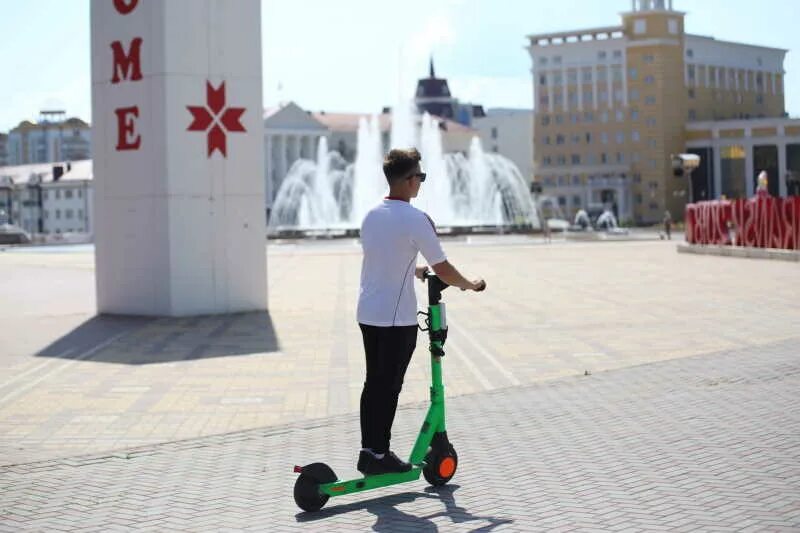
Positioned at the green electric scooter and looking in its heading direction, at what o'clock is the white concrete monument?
The white concrete monument is roughly at 10 o'clock from the green electric scooter.

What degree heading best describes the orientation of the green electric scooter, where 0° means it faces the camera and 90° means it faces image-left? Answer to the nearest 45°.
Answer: approximately 225°

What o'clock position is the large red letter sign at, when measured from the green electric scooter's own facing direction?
The large red letter sign is roughly at 11 o'clock from the green electric scooter.
